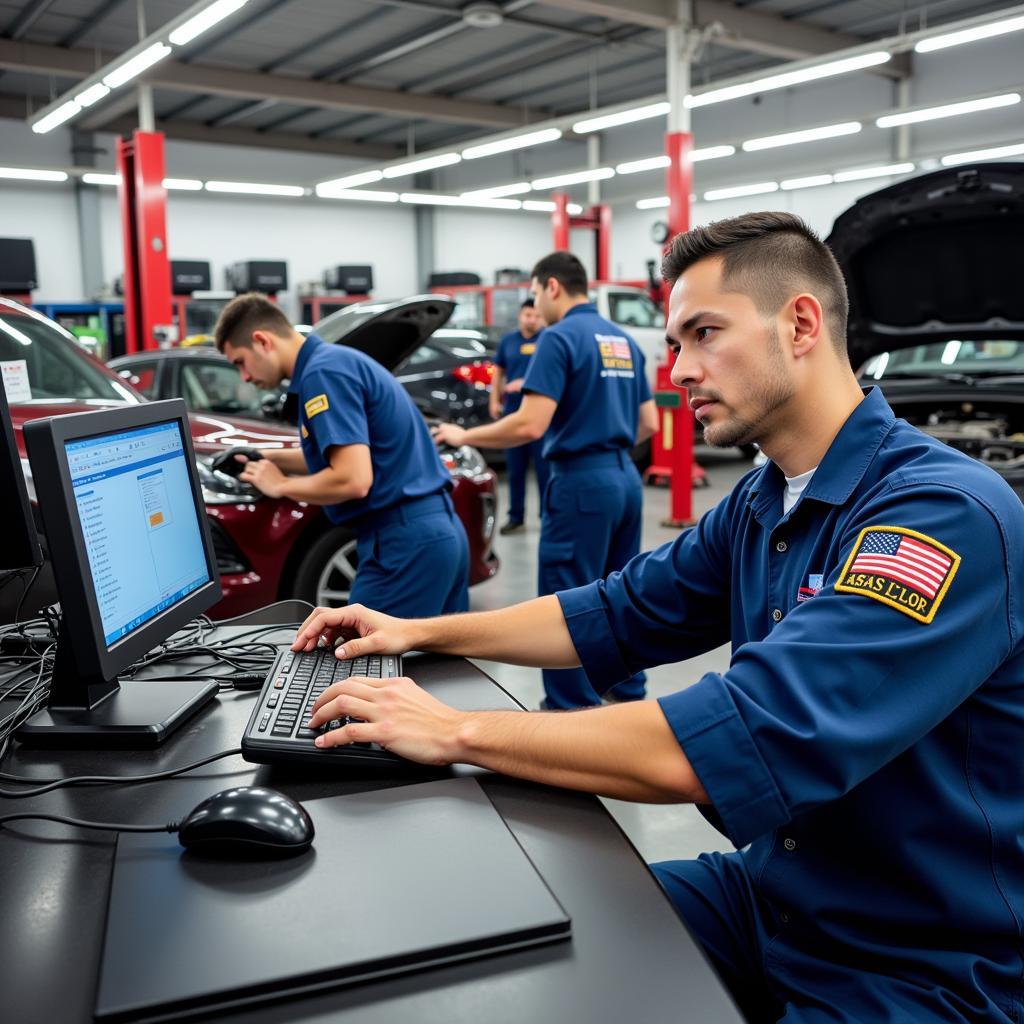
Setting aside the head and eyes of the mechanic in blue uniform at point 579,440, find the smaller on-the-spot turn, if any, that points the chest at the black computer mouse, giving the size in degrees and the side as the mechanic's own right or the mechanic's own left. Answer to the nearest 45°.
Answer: approximately 135° to the mechanic's own left

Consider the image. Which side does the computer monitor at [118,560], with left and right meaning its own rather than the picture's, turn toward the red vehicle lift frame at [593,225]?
left

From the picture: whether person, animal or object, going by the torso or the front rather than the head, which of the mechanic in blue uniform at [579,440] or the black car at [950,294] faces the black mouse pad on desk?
the black car

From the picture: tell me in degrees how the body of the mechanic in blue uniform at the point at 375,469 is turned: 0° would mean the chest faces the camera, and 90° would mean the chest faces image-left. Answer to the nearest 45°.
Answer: approximately 90°

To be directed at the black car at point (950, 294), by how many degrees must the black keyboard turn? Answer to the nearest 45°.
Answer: approximately 45° to its left

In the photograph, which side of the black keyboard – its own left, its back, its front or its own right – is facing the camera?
right

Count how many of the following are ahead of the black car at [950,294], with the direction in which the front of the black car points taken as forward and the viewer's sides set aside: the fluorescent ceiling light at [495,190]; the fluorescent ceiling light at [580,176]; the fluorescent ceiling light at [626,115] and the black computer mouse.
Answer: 1

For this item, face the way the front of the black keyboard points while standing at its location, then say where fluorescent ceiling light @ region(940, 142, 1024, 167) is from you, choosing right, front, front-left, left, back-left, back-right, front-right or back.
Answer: front-left

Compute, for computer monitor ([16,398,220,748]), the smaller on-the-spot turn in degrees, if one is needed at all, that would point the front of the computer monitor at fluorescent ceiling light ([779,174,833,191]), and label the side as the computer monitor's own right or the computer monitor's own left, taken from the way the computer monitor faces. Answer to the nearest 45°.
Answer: approximately 90° to the computer monitor's own left

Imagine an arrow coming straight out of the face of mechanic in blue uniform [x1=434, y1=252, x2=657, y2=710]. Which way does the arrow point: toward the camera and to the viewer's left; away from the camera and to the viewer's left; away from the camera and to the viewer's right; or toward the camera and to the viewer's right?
away from the camera and to the viewer's left

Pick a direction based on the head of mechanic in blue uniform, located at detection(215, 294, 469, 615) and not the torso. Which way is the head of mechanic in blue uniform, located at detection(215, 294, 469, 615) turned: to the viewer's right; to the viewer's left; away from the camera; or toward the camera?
to the viewer's left

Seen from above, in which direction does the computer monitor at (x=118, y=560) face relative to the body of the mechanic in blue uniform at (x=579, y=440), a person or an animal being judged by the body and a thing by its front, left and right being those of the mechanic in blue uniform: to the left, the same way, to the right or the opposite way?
the opposite way

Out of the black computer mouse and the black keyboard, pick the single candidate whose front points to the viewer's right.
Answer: the black keyboard

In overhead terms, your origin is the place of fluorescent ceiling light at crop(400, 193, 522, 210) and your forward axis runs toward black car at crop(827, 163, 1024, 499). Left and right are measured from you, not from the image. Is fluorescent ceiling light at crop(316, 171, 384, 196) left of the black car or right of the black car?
right

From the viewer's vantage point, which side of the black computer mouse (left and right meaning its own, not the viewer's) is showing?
left

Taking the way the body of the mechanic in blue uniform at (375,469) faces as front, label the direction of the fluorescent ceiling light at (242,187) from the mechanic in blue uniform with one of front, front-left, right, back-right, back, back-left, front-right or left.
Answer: right

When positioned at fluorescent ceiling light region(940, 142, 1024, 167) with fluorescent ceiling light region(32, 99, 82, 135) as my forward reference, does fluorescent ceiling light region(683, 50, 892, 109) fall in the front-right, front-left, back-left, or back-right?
front-left

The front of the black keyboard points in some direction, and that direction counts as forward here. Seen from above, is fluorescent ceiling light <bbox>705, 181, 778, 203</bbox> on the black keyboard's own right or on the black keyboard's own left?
on the black keyboard's own left
